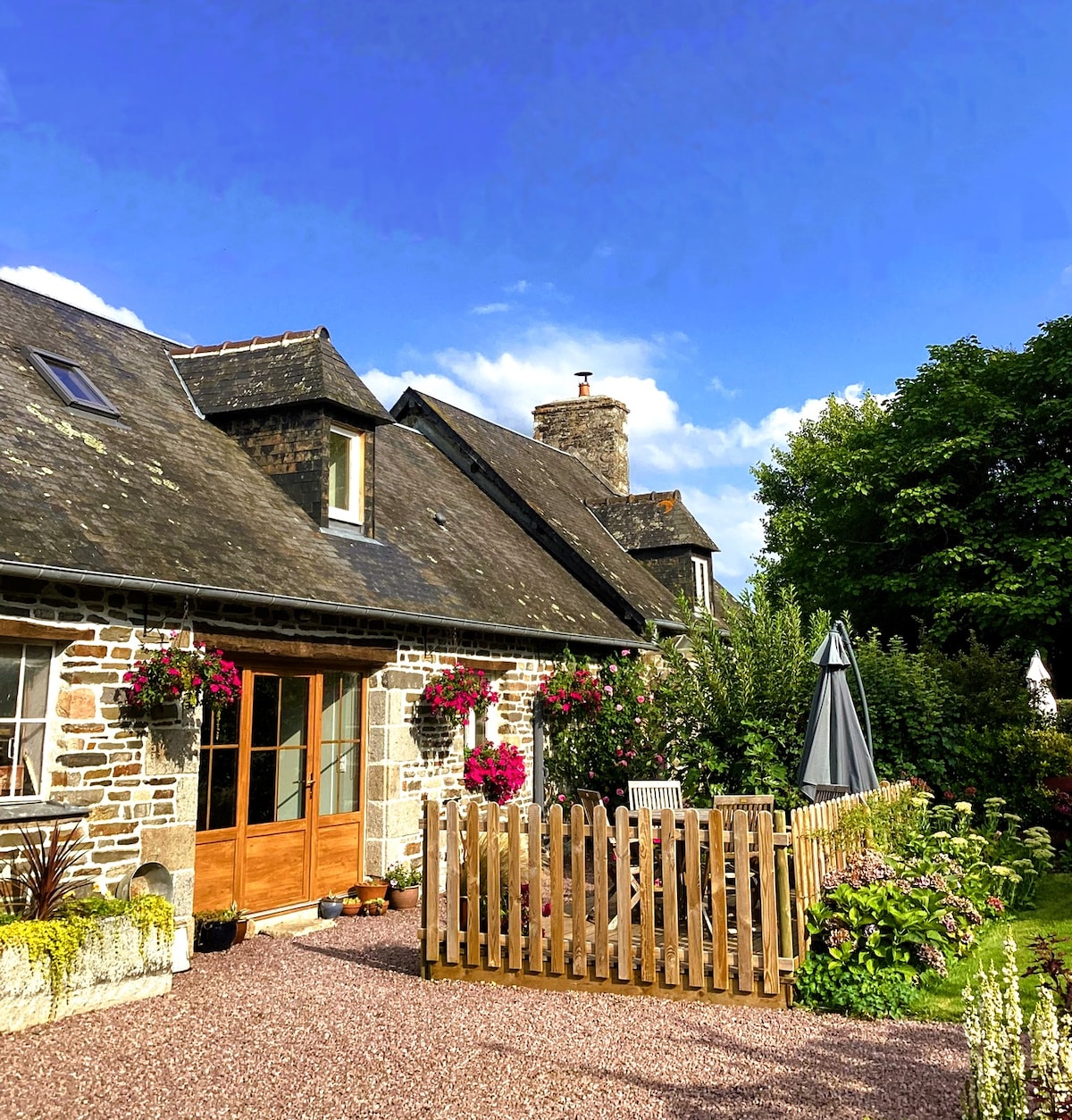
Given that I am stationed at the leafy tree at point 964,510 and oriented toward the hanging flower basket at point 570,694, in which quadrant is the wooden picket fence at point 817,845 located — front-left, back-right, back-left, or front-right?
front-left

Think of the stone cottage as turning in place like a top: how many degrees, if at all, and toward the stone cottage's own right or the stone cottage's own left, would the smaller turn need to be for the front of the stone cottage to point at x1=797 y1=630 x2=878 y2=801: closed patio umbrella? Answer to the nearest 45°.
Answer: approximately 45° to the stone cottage's own left

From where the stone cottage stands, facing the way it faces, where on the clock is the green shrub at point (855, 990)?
The green shrub is roughly at 12 o'clock from the stone cottage.

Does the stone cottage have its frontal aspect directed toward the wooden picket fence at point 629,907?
yes

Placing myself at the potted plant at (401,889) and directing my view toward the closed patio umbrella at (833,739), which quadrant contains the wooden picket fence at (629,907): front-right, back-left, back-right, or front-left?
front-right

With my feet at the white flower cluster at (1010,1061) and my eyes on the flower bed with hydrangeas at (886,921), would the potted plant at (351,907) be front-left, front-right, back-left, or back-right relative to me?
front-left

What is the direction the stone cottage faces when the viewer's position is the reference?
facing the viewer and to the right of the viewer

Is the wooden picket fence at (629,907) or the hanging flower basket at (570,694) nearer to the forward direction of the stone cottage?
the wooden picket fence

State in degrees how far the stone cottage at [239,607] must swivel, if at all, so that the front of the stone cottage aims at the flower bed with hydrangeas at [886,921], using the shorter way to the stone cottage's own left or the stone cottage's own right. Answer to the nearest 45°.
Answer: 0° — it already faces it
